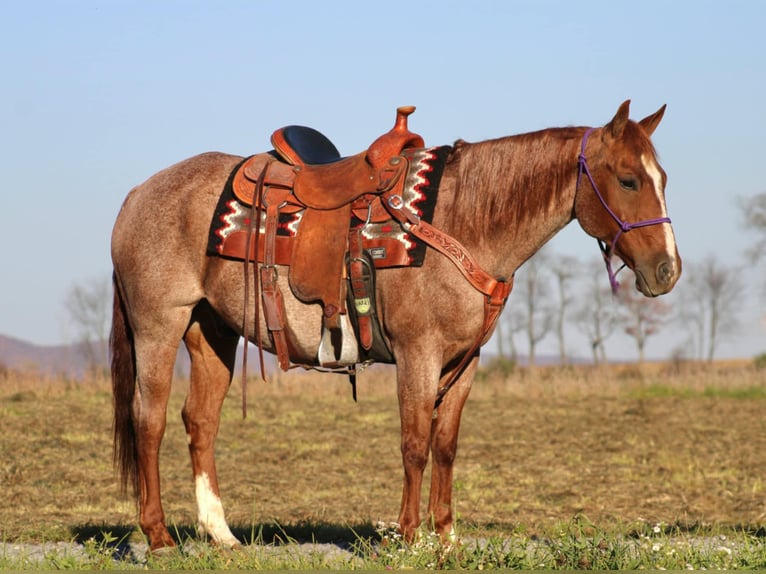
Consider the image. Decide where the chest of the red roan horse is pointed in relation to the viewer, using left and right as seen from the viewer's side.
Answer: facing to the right of the viewer
